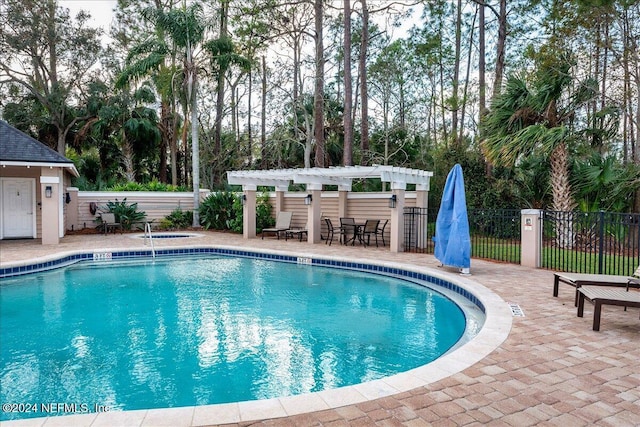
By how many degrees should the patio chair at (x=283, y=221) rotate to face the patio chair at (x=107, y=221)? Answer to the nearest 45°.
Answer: approximately 45° to its right

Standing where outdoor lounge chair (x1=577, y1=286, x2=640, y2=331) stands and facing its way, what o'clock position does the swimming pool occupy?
The swimming pool is roughly at 1 o'clock from the outdoor lounge chair.

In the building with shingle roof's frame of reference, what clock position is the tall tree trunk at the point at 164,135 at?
The tall tree trunk is roughly at 7 o'clock from the building with shingle roof.

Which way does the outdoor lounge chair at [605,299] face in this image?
to the viewer's left

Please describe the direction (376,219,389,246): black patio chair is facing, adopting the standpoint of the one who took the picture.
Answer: facing to the left of the viewer

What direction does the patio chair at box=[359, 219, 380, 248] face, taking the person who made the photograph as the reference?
facing away from the viewer and to the left of the viewer
